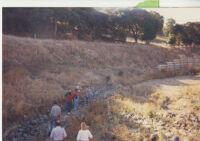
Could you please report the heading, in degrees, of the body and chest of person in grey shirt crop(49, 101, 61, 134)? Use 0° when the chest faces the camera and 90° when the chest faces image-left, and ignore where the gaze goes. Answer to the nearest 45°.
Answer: approximately 180°

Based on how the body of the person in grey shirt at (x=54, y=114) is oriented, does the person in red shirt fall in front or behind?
in front

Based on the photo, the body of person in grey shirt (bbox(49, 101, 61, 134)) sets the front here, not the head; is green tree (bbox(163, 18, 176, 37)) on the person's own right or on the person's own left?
on the person's own right

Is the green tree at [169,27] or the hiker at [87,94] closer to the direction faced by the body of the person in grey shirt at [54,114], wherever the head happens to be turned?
the hiker

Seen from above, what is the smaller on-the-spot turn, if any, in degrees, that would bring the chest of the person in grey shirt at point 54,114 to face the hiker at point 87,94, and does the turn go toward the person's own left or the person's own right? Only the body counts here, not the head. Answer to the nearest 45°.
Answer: approximately 45° to the person's own right

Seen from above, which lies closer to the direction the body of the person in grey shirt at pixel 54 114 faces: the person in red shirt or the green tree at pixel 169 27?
the person in red shirt
